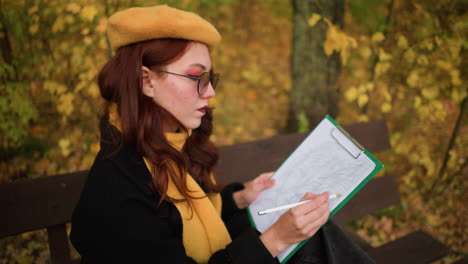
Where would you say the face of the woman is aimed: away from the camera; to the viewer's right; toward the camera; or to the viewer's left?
to the viewer's right

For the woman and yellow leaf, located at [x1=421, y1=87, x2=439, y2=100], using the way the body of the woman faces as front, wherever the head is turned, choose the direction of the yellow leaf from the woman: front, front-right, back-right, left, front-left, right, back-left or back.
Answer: front-left

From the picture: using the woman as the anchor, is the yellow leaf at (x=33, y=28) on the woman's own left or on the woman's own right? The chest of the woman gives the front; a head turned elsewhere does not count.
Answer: on the woman's own left

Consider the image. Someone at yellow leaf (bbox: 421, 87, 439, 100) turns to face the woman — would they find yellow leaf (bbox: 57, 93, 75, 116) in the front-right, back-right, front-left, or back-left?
front-right

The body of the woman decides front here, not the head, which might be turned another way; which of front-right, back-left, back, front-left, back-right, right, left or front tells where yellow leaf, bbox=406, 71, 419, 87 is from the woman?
front-left

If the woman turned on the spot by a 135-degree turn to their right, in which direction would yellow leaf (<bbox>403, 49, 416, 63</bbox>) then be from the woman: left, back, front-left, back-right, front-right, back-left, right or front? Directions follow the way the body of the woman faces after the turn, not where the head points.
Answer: back

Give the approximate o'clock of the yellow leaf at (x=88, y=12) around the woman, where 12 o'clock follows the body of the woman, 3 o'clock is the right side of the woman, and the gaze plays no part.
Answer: The yellow leaf is roughly at 8 o'clock from the woman.

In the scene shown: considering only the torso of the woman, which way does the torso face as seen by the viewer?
to the viewer's right

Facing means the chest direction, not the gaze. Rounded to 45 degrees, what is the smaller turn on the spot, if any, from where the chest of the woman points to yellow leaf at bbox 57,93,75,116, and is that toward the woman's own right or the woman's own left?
approximately 135° to the woman's own left

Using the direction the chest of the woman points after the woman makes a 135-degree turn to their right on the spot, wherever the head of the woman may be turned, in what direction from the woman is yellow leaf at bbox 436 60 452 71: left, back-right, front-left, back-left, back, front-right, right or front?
back
